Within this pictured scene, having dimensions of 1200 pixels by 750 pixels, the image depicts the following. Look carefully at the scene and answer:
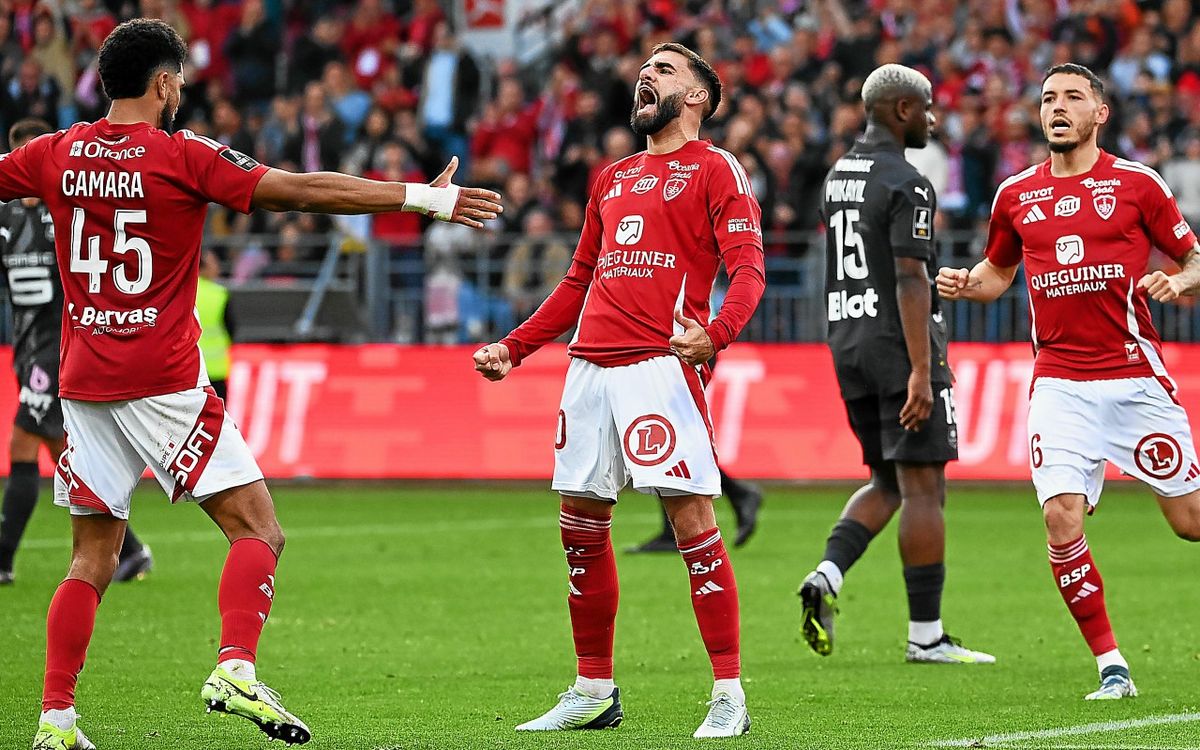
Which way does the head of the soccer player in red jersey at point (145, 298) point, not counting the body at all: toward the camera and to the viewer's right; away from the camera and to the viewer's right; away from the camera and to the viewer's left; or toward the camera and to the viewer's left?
away from the camera and to the viewer's right

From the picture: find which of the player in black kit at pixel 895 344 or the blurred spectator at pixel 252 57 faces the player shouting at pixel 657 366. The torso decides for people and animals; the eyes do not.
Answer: the blurred spectator

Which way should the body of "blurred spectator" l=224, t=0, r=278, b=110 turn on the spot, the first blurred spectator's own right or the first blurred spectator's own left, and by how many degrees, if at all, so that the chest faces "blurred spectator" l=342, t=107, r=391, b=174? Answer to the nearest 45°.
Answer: approximately 45° to the first blurred spectator's own left

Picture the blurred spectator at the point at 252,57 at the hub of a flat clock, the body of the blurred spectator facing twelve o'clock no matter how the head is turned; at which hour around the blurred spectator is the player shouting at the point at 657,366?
The player shouting is roughly at 12 o'clock from the blurred spectator.

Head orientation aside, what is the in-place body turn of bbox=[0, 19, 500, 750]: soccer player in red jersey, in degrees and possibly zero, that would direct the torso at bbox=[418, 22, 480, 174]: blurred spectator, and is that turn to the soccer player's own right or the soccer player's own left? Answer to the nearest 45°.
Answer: approximately 45° to the soccer player's own left

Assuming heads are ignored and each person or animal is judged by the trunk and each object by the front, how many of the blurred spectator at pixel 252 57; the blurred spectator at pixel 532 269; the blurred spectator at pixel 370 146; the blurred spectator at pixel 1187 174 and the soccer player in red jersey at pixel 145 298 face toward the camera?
4

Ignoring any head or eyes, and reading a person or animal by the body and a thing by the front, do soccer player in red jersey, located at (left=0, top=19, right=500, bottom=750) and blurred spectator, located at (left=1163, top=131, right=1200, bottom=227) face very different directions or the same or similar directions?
very different directions

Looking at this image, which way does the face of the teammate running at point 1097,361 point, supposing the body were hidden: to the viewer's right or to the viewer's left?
to the viewer's left

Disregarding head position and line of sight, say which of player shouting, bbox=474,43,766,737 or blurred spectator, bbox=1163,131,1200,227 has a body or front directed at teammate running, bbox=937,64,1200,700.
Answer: the blurred spectator
